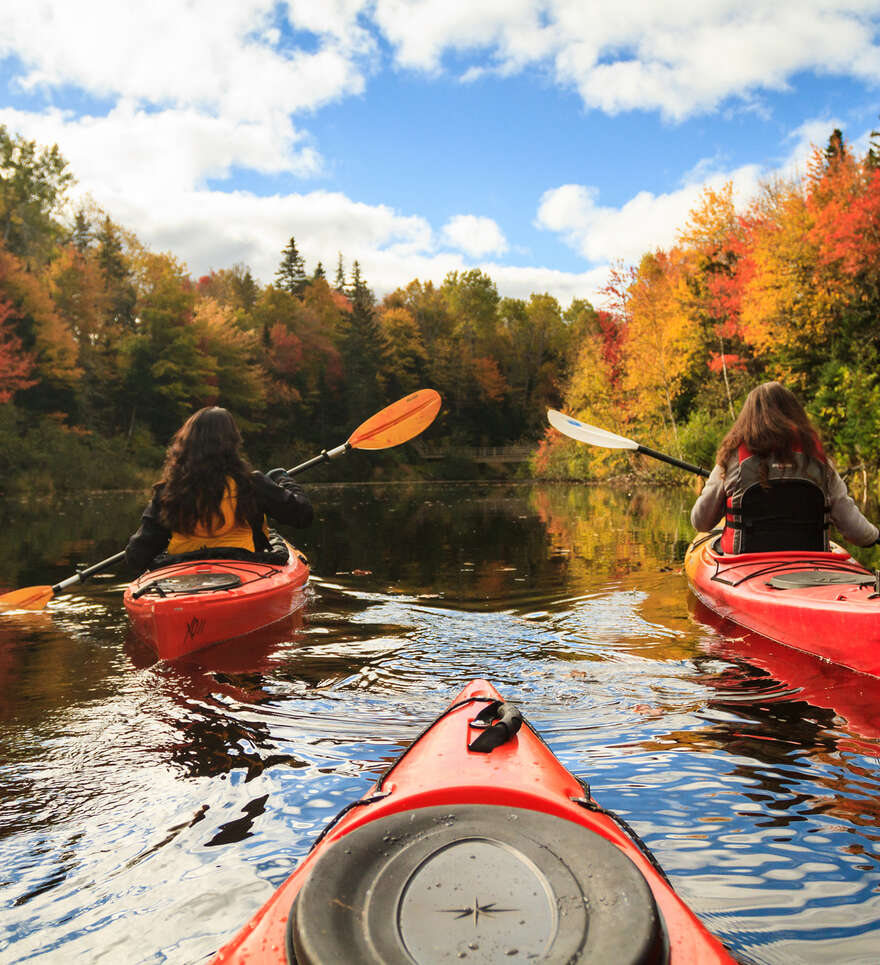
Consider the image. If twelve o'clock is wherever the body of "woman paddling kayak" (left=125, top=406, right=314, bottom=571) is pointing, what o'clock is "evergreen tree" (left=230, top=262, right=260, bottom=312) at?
The evergreen tree is roughly at 12 o'clock from the woman paddling kayak.

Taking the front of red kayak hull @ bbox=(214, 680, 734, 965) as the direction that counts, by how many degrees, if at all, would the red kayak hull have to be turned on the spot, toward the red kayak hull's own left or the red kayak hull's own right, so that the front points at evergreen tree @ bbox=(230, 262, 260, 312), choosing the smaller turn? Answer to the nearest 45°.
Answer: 0° — it already faces it

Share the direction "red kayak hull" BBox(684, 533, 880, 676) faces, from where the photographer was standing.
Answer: facing away from the viewer and to the left of the viewer

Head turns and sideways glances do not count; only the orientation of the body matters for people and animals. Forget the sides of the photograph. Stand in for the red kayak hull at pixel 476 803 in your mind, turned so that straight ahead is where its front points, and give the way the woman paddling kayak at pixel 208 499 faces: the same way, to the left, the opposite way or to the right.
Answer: the same way

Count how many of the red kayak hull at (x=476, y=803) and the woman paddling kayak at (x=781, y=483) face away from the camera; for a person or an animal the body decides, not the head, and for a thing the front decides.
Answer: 2

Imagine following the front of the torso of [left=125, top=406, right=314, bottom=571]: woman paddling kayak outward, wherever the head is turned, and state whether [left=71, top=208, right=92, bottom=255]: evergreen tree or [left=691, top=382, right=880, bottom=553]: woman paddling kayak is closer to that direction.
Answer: the evergreen tree

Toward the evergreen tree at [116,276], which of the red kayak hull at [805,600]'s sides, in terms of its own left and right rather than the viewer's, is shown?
front

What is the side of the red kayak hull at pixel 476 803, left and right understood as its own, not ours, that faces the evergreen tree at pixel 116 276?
front

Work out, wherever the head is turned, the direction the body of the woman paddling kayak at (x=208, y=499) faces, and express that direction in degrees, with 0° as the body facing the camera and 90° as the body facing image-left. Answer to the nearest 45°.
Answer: approximately 180°

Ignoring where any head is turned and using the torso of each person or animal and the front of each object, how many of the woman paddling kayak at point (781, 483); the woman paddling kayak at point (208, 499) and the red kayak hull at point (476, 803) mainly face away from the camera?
3

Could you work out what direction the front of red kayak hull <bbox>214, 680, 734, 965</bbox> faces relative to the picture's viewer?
facing away from the viewer

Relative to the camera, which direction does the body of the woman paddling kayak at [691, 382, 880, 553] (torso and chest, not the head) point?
away from the camera

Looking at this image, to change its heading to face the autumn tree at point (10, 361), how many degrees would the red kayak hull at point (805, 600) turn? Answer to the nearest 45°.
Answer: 0° — it already faces it

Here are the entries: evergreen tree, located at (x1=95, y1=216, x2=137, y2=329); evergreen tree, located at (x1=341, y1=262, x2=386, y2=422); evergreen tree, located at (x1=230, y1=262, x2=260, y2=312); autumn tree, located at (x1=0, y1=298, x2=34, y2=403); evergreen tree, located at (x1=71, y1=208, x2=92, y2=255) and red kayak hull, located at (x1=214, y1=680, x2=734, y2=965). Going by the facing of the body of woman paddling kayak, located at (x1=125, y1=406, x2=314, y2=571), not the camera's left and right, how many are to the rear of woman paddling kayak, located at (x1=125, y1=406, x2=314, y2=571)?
1

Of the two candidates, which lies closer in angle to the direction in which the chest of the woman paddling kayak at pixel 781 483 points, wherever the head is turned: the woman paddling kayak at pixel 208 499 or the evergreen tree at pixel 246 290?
the evergreen tree

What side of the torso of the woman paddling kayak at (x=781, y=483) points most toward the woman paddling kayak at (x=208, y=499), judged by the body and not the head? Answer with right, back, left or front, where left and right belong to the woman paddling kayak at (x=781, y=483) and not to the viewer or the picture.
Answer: left

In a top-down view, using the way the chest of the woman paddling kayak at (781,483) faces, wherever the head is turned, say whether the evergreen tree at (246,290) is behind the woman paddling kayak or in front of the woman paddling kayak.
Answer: in front
